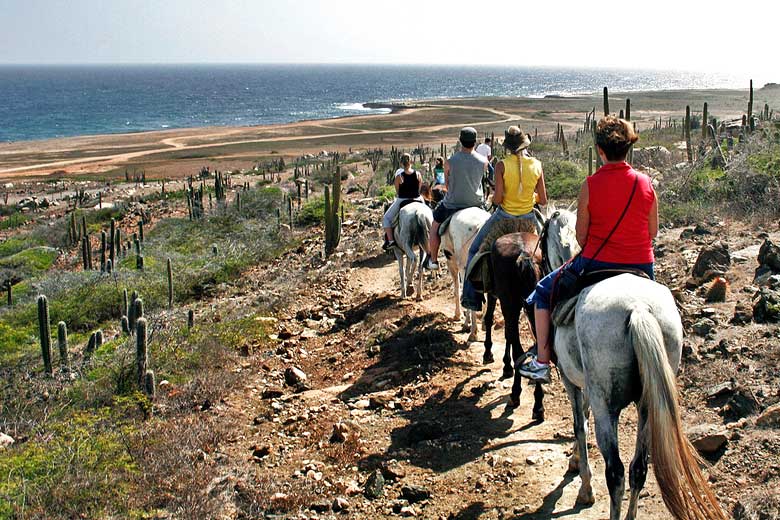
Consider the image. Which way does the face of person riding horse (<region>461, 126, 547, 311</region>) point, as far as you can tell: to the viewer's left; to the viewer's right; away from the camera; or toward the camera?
away from the camera

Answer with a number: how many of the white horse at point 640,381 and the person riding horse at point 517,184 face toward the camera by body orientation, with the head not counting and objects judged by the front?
0

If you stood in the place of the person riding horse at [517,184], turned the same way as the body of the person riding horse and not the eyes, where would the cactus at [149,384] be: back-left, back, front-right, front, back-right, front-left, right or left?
left

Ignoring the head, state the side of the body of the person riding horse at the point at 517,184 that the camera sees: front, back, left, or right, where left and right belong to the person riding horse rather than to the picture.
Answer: back

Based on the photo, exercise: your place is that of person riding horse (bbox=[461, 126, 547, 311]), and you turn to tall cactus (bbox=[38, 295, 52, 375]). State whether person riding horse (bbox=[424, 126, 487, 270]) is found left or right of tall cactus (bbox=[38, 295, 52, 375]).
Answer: right

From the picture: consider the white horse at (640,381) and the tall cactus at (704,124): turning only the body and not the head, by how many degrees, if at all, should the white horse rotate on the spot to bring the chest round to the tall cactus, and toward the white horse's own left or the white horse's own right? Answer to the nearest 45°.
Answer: approximately 45° to the white horse's own right

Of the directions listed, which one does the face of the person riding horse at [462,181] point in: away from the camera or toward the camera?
away from the camera

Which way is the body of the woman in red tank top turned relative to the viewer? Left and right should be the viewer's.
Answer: facing away from the viewer and to the left of the viewer

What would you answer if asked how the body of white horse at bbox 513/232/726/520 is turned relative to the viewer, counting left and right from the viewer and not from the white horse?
facing away from the viewer and to the left of the viewer

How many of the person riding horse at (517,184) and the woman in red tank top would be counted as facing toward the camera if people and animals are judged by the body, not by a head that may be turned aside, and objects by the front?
0
